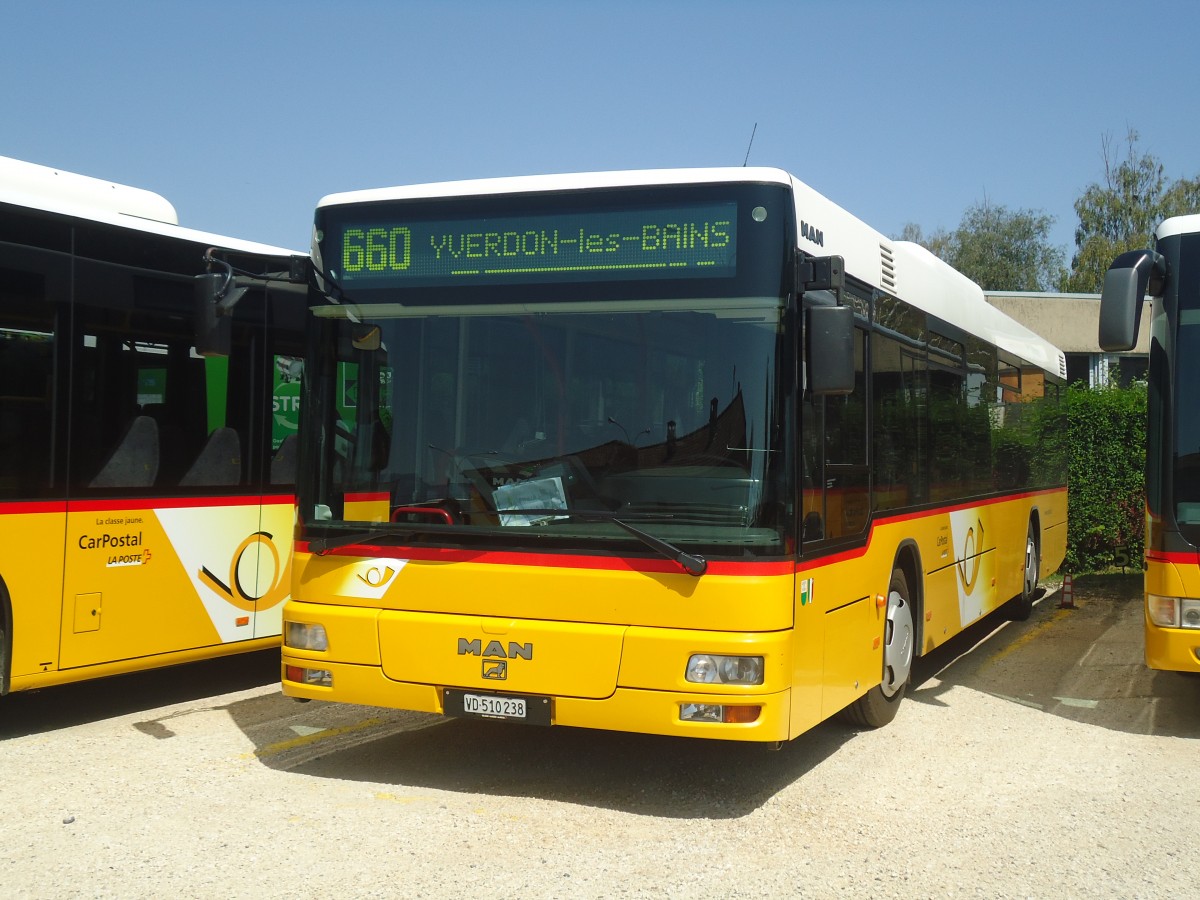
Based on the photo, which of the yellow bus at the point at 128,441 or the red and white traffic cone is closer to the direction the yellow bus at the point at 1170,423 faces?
the yellow bus

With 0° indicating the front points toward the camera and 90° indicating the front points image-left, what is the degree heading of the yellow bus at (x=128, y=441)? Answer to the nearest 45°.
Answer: approximately 45°

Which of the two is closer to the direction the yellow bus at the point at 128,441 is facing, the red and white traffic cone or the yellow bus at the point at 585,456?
the yellow bus

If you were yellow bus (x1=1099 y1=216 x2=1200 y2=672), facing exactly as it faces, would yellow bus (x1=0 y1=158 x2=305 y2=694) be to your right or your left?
on your right

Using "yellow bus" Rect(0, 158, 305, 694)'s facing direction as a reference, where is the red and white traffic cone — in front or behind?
behind

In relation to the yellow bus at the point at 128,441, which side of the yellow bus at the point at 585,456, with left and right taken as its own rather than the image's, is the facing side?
right

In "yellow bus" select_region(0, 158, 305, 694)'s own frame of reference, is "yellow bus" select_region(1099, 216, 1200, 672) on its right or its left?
on its left

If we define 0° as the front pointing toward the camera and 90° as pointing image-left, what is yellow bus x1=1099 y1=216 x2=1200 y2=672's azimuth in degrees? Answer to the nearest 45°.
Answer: approximately 0°
